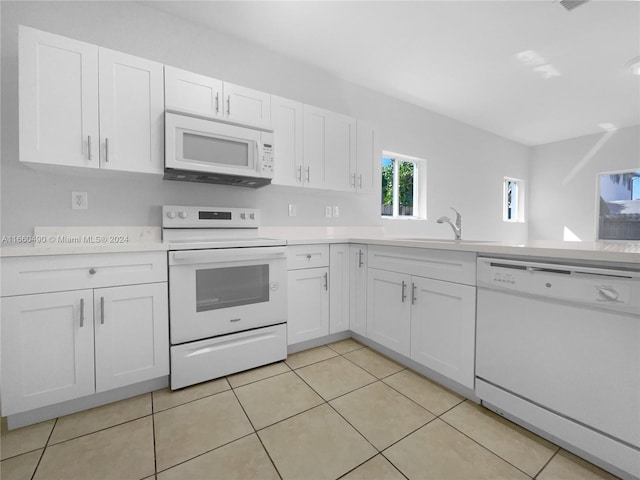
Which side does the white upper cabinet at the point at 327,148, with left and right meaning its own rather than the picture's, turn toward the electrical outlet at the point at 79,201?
right

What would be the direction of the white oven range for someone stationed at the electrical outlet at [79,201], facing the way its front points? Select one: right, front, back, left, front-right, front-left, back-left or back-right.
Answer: front-left

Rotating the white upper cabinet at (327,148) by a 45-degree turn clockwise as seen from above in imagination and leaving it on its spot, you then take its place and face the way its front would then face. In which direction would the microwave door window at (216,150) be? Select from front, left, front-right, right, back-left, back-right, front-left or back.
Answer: front-right

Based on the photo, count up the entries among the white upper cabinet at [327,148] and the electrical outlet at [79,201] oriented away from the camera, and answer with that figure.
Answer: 0

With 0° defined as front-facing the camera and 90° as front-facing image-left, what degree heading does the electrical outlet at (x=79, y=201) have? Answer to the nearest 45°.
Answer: approximately 0°

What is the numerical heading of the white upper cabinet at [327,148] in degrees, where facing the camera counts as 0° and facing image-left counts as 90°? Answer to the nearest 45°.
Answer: approximately 315°

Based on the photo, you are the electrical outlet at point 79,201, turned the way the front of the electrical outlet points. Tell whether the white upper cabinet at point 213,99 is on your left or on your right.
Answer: on your left

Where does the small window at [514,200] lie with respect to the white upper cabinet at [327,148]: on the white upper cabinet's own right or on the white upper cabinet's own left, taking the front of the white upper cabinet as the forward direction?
on the white upper cabinet's own left

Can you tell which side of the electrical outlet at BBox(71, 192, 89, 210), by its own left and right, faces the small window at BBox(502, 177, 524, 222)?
left

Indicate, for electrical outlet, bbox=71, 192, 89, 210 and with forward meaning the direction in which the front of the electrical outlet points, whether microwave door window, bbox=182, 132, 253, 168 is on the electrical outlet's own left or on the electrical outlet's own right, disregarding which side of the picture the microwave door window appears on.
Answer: on the electrical outlet's own left
